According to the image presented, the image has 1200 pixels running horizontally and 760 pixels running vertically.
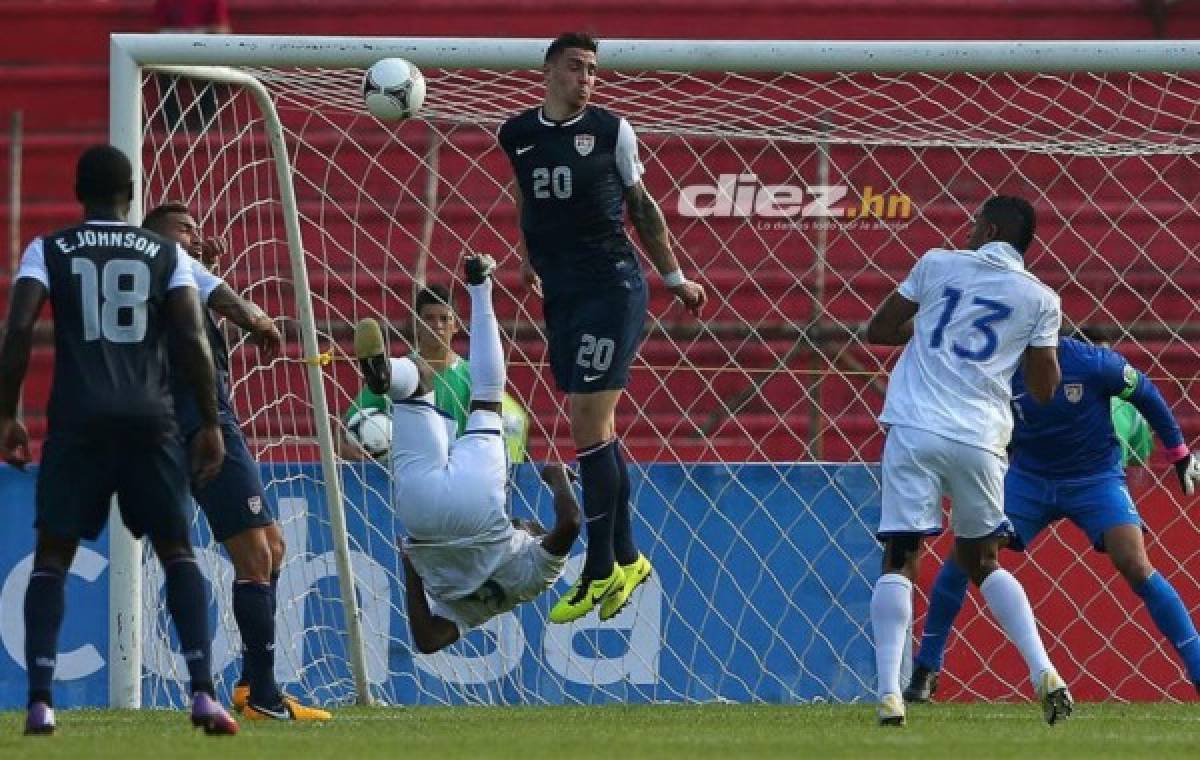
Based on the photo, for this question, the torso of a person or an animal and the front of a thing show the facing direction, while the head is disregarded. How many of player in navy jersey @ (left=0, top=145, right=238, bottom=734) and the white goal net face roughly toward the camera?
1

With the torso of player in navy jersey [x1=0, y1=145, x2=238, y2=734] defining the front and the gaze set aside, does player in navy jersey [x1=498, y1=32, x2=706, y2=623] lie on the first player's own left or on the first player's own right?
on the first player's own right

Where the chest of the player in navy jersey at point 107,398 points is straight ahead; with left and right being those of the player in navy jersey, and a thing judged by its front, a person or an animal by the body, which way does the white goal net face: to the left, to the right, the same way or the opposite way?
the opposite way

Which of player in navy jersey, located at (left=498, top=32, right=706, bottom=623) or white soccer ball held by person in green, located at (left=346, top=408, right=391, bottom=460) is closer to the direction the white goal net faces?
the player in navy jersey

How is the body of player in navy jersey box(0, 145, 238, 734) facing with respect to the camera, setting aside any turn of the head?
away from the camera

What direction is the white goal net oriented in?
toward the camera

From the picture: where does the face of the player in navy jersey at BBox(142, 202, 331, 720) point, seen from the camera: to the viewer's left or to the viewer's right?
to the viewer's right

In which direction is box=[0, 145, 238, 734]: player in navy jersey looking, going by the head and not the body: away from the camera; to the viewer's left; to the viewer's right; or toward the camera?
away from the camera

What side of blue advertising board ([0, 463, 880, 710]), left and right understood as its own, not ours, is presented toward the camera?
front
